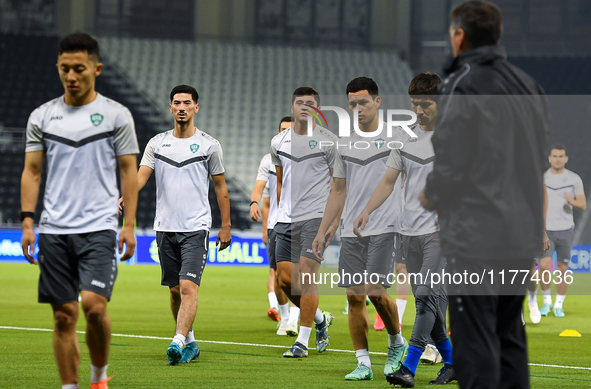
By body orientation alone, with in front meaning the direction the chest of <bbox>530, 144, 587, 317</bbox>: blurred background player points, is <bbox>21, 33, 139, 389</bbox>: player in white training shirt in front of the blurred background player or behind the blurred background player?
in front

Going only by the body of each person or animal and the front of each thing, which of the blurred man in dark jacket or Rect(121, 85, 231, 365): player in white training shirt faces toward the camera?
the player in white training shirt

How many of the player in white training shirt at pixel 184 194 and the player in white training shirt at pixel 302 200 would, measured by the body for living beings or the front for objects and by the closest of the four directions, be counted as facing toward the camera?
2

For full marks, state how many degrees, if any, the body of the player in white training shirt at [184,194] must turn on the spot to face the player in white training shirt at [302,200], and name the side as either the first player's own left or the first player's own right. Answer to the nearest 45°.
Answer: approximately 90° to the first player's own left

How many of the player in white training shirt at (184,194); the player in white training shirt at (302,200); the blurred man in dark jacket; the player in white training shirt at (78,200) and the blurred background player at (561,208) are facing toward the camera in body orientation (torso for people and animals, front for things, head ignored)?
4

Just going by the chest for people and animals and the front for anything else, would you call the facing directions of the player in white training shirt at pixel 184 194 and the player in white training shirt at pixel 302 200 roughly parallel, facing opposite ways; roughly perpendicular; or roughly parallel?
roughly parallel

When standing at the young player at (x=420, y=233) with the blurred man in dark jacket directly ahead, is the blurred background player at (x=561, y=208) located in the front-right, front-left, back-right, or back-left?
back-left

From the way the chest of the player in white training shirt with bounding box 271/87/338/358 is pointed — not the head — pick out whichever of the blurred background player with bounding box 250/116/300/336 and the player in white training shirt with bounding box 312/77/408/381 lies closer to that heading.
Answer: the player in white training shirt

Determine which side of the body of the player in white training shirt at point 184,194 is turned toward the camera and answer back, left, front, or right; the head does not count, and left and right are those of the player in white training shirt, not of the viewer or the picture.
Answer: front

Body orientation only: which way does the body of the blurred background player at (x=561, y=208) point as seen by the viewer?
toward the camera

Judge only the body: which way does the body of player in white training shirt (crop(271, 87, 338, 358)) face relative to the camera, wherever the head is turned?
toward the camera

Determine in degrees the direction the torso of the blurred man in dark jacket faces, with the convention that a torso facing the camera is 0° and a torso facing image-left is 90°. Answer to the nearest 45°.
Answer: approximately 135°

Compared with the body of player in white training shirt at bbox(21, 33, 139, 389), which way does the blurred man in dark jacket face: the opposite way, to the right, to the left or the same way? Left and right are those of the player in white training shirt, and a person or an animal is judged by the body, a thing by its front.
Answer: the opposite way

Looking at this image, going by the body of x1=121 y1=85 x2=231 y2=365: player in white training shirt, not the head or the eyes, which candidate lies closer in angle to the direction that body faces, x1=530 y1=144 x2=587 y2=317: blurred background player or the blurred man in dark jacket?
the blurred man in dark jacket

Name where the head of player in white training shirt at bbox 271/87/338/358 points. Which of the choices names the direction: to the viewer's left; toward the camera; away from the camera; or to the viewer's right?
toward the camera

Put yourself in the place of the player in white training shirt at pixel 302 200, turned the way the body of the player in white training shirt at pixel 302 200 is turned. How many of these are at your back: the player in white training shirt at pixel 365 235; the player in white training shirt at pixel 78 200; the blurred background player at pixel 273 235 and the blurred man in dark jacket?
1

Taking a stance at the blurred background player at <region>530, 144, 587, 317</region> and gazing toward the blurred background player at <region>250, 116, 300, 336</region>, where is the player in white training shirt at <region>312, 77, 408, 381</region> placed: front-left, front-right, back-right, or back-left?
front-left

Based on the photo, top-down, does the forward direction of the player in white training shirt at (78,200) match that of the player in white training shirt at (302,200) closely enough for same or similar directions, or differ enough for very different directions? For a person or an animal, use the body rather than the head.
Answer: same or similar directions

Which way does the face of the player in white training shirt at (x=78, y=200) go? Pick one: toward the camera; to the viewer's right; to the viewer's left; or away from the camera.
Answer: toward the camera
